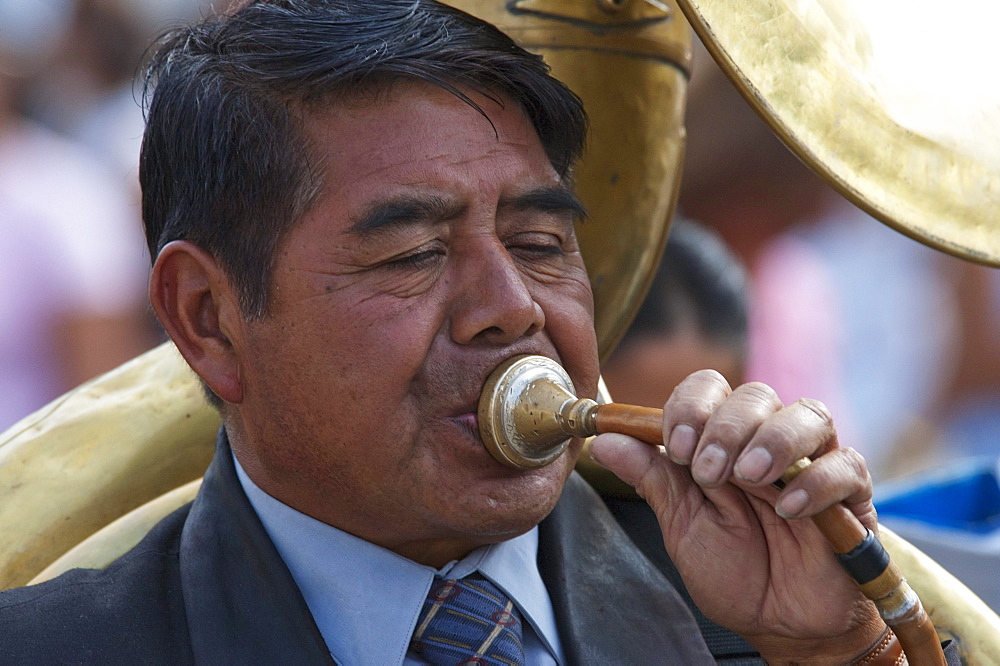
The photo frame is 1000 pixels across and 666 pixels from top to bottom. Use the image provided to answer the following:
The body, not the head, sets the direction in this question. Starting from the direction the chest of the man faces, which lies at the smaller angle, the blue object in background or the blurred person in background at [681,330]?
the blue object in background

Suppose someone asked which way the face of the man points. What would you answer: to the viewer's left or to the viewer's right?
to the viewer's right

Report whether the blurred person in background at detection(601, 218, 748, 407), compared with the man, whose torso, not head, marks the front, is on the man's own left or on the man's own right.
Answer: on the man's own left

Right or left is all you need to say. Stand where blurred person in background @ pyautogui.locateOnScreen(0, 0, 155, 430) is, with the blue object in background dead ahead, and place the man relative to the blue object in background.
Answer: right

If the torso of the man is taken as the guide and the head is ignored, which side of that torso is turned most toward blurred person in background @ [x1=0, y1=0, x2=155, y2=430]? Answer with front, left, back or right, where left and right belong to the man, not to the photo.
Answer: back

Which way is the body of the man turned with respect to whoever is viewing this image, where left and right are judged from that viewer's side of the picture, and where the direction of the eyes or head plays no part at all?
facing the viewer and to the right of the viewer
